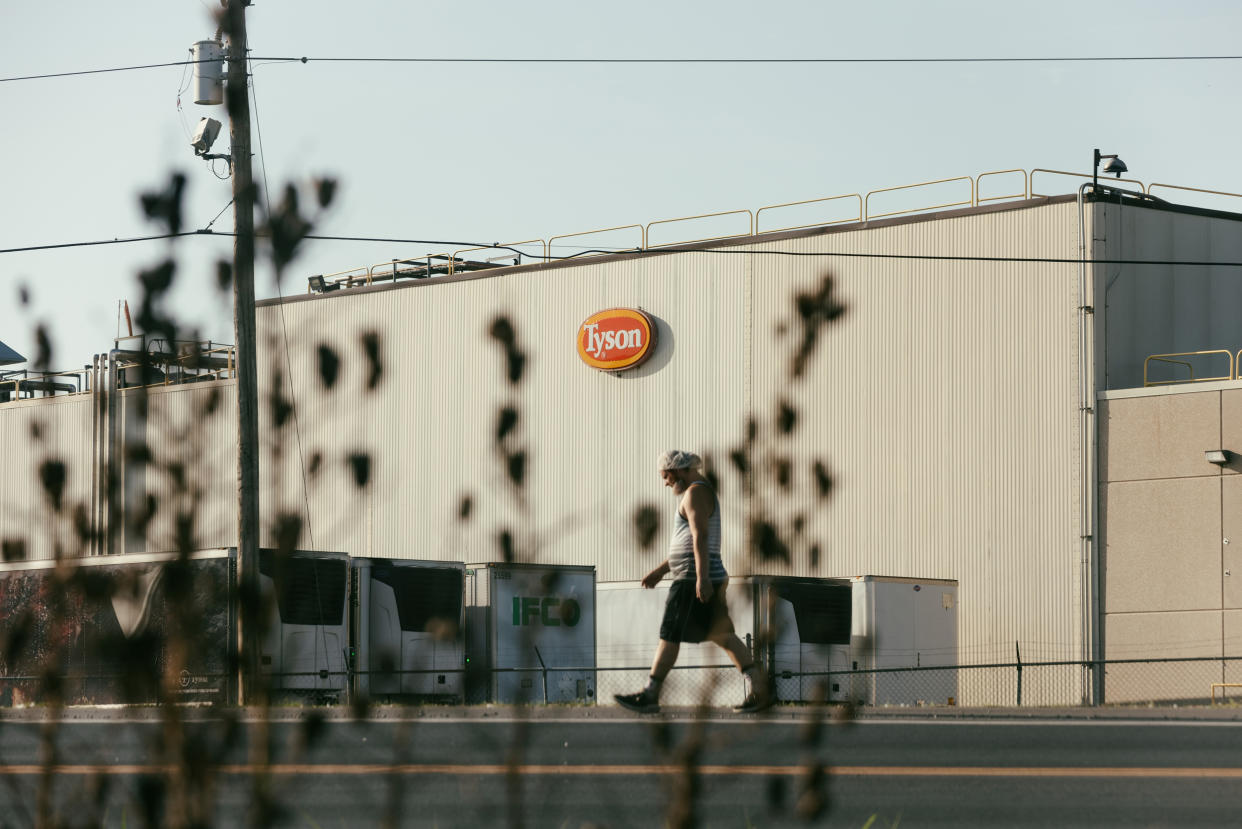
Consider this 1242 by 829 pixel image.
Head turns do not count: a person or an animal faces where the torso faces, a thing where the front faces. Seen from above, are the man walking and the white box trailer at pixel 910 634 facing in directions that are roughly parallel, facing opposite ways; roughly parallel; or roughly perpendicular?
roughly perpendicular

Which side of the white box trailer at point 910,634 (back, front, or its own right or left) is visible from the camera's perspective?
front

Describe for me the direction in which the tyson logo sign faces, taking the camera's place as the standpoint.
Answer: facing the viewer and to the left of the viewer

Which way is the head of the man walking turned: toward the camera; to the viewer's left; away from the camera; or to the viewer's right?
to the viewer's left

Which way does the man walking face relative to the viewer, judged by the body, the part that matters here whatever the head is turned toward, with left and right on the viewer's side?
facing to the left of the viewer

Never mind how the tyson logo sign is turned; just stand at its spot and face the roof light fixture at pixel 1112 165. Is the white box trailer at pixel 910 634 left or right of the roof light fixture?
right
